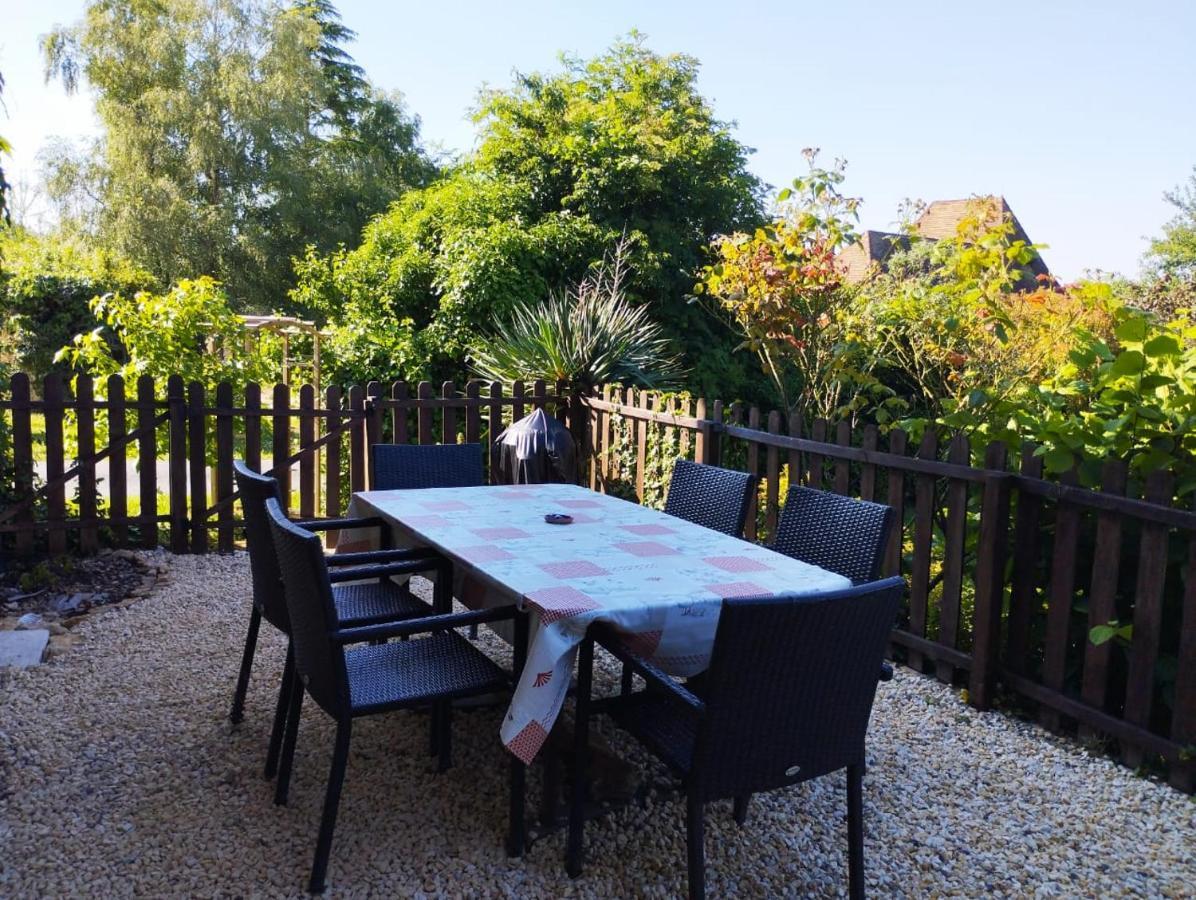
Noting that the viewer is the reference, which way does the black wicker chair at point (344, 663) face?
facing away from the viewer and to the right of the viewer

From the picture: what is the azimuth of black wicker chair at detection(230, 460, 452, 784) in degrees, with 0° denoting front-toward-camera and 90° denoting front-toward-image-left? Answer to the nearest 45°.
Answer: approximately 225°

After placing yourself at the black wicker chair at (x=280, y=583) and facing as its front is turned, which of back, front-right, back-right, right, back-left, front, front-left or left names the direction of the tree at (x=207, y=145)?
front-left

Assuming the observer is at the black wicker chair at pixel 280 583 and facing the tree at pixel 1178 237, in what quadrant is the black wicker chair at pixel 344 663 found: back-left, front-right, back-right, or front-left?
back-right

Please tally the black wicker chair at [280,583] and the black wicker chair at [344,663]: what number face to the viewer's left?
0

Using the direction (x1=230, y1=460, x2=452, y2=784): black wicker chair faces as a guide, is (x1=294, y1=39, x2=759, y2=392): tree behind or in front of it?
in front

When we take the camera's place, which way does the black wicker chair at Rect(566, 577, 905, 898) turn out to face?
facing away from the viewer and to the left of the viewer

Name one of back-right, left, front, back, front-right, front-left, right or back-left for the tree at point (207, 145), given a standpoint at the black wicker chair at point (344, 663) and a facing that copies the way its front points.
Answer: front-left

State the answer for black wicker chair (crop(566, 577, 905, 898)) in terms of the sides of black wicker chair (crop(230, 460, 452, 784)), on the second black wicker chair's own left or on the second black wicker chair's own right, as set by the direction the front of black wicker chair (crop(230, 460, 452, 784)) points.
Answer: on the second black wicker chair's own right

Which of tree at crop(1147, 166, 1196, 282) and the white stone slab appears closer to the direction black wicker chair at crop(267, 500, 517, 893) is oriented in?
the tree
